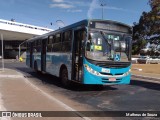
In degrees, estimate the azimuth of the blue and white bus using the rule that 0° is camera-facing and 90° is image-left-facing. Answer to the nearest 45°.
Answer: approximately 315°

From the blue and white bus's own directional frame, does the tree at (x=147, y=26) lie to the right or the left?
on its left
